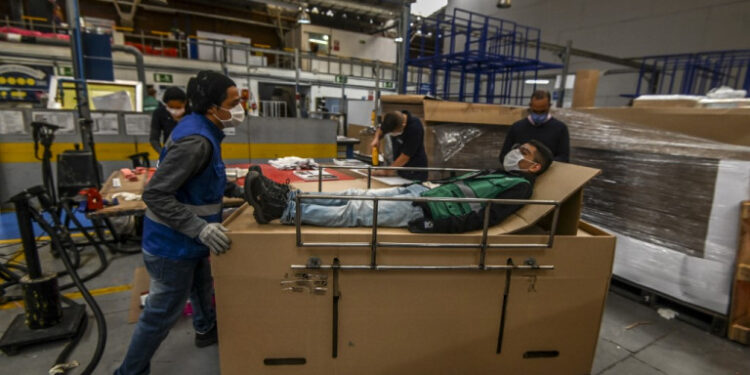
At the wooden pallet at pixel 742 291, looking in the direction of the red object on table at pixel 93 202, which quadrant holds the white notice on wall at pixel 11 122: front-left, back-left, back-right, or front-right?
front-right

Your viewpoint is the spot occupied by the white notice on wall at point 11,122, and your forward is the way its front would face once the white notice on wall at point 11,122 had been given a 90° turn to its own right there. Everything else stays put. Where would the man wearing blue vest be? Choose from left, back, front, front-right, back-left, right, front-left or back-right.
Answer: left

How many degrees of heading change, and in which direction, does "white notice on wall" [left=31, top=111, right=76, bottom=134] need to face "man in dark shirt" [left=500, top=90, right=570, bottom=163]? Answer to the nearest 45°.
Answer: approximately 45° to its left

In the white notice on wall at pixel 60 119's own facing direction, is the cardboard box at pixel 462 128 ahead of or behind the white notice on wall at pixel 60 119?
ahead

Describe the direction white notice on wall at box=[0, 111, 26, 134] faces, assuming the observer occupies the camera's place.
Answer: facing the viewer

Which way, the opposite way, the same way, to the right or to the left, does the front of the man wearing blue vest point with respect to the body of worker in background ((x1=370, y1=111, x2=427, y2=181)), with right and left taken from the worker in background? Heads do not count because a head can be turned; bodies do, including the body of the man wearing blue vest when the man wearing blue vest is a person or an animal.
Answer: the opposite way

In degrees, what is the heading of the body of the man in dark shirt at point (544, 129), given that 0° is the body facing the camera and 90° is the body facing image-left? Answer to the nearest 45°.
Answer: approximately 0°

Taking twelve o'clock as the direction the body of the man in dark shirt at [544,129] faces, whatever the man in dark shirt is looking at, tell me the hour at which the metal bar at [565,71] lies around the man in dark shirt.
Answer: The metal bar is roughly at 6 o'clock from the man in dark shirt.

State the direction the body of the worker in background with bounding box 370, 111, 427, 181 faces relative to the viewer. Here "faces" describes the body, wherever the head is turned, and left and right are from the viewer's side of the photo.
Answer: facing the viewer and to the left of the viewer

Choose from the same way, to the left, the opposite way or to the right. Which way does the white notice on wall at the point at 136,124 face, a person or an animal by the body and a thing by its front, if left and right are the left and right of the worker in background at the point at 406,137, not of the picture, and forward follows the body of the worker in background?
to the left

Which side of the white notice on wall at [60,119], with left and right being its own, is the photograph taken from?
front

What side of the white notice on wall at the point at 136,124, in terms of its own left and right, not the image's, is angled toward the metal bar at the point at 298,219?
front

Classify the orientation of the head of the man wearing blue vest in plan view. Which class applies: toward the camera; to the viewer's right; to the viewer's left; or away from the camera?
to the viewer's right

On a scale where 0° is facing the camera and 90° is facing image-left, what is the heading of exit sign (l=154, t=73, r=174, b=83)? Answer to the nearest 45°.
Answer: approximately 0°

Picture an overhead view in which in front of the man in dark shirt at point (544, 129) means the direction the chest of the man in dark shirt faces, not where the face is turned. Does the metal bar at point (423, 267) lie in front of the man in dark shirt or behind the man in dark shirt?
in front

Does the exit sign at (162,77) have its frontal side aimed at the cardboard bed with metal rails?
yes

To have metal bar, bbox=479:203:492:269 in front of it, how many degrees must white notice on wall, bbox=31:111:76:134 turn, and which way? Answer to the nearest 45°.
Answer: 0° — it already faces it
